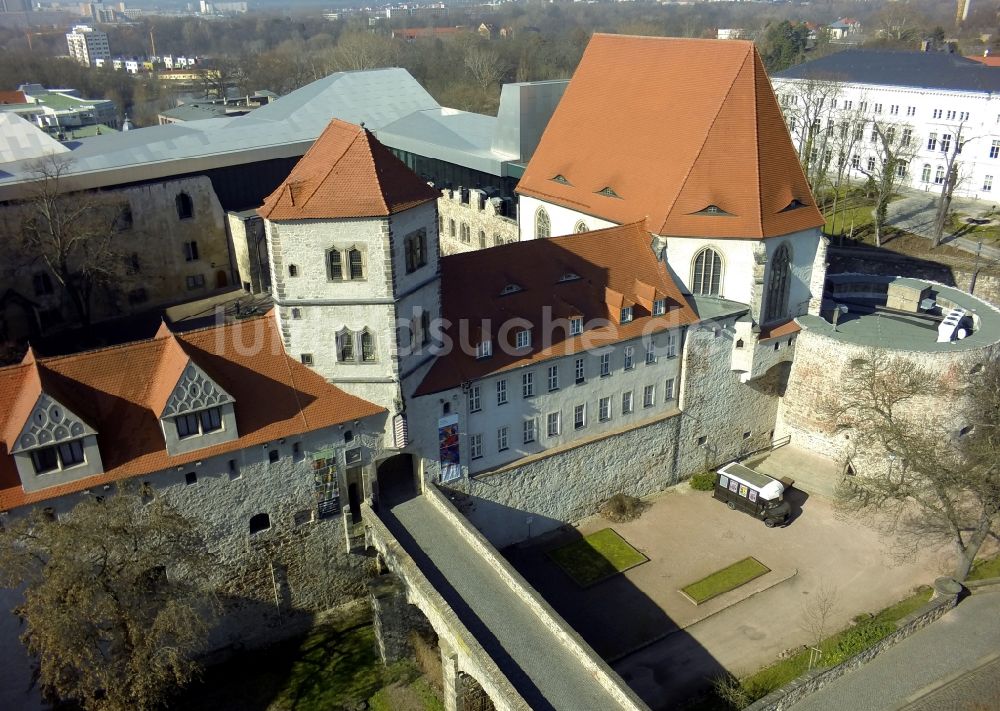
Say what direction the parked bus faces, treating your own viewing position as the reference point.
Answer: facing the viewer and to the right of the viewer

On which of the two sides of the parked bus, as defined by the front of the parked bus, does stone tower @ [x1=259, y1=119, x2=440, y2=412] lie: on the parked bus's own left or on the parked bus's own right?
on the parked bus's own right

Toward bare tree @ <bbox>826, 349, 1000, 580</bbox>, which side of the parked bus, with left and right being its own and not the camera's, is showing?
front

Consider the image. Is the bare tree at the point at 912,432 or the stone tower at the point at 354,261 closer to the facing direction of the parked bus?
the bare tree
